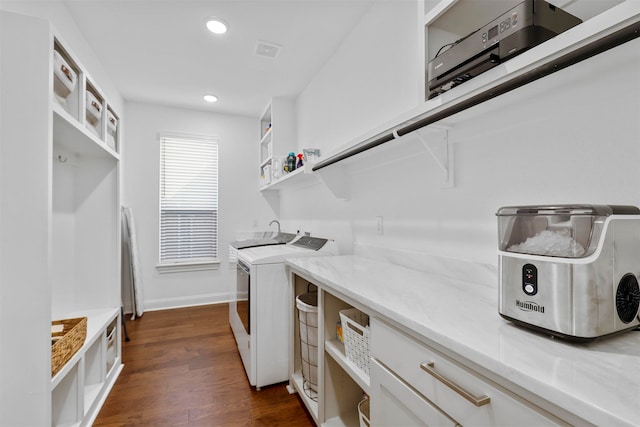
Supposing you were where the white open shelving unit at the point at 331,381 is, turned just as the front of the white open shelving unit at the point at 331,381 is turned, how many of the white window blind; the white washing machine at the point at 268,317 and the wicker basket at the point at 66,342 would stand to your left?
0

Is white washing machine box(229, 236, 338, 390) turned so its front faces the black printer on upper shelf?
no

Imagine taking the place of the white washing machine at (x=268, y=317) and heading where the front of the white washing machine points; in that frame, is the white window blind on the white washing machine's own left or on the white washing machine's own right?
on the white washing machine's own right

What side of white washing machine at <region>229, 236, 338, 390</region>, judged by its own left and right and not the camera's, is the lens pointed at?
left

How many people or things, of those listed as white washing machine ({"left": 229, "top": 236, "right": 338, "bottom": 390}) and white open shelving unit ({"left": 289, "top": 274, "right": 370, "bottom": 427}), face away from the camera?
0

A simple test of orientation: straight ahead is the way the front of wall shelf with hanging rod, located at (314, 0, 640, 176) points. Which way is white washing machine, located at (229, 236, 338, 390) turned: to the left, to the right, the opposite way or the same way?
the same way

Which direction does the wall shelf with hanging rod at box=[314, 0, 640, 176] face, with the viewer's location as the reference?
facing the viewer and to the left of the viewer

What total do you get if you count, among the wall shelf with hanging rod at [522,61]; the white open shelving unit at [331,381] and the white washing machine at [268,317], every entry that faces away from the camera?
0

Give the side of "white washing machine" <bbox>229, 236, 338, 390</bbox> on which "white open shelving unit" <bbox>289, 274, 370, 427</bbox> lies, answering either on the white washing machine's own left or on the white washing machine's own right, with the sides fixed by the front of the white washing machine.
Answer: on the white washing machine's own left

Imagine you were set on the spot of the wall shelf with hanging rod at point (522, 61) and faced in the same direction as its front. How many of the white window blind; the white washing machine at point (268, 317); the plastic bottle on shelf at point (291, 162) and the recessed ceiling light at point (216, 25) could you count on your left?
0

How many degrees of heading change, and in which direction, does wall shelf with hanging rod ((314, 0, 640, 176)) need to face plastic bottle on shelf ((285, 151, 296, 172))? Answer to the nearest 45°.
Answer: approximately 90° to its right

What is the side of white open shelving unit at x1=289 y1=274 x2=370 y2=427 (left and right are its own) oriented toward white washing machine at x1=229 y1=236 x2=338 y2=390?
right

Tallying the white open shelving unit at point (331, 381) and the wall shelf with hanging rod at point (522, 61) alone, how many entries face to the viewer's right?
0
